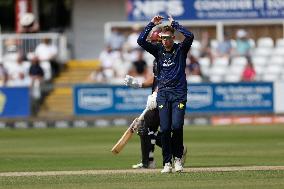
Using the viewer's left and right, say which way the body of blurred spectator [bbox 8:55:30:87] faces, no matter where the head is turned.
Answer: facing the viewer

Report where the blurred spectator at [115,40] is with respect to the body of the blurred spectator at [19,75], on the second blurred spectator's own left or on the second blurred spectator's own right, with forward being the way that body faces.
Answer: on the second blurred spectator's own left

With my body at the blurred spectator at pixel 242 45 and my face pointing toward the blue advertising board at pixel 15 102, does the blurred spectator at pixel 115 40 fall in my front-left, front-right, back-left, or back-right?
front-right

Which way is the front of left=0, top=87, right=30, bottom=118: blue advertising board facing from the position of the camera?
facing the viewer

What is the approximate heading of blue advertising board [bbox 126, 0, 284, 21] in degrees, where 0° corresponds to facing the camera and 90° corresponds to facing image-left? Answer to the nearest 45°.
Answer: approximately 0°

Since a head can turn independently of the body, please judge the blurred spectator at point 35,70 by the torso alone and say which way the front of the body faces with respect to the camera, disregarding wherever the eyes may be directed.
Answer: toward the camera

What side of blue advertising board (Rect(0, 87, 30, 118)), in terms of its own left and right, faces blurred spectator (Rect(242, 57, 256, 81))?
left

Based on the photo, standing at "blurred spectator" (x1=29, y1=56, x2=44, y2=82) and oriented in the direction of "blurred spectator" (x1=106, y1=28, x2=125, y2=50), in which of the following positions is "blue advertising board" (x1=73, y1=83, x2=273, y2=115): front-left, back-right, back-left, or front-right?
front-right

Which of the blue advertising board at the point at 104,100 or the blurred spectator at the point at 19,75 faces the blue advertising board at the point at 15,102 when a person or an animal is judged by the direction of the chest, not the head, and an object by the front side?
the blurred spectator

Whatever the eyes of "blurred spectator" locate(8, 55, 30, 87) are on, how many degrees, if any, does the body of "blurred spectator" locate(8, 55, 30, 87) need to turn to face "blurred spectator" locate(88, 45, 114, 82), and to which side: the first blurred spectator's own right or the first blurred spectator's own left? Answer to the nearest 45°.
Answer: approximately 90° to the first blurred spectator's own left

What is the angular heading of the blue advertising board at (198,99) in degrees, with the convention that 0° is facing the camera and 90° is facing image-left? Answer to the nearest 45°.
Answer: approximately 0°

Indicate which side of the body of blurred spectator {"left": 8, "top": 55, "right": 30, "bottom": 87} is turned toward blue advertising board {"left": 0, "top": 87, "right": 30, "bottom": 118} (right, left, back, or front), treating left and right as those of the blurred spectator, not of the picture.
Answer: front
